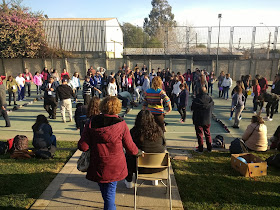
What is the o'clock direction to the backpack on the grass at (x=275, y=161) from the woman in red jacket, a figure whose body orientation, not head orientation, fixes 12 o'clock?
The backpack on the grass is roughly at 2 o'clock from the woman in red jacket.

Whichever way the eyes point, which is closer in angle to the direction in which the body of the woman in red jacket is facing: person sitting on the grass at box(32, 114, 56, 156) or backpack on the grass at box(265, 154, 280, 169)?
the person sitting on the grass

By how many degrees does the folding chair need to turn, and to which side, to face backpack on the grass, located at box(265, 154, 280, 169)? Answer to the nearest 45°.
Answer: approximately 45° to its right

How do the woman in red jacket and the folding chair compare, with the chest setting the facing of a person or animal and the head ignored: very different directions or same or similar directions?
same or similar directions

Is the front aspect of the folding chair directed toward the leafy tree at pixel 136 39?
yes

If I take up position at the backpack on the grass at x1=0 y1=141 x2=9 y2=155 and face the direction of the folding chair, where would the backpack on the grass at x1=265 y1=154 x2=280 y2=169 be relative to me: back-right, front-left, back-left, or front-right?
front-left

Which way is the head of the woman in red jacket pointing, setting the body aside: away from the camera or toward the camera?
away from the camera

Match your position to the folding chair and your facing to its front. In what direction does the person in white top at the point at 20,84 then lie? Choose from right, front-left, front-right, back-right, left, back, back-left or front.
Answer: front-left

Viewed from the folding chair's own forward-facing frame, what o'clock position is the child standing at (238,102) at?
The child standing is roughly at 1 o'clock from the folding chair.

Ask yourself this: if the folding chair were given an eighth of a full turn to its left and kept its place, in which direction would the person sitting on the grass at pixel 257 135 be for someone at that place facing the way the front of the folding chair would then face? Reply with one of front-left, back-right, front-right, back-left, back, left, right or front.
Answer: right

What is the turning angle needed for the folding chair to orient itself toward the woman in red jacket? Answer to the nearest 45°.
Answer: approximately 135° to its left

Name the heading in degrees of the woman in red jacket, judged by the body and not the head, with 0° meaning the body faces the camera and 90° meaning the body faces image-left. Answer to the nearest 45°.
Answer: approximately 180°

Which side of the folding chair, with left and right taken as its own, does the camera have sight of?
back

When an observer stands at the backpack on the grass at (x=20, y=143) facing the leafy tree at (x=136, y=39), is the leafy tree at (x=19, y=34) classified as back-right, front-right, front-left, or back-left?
front-left

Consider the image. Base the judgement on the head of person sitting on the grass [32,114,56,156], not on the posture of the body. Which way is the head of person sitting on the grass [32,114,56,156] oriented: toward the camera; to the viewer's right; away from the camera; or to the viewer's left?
away from the camera

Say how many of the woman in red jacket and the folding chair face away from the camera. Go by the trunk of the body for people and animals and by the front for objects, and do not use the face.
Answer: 2
